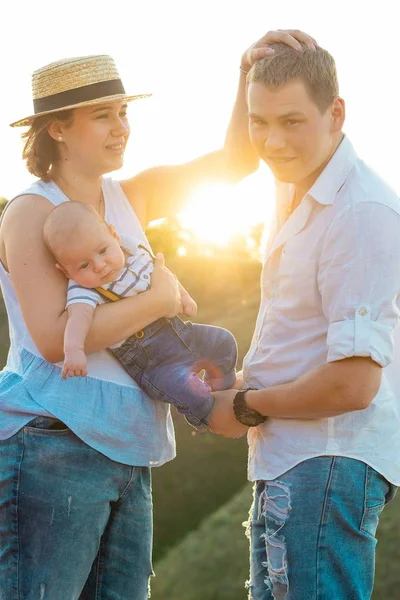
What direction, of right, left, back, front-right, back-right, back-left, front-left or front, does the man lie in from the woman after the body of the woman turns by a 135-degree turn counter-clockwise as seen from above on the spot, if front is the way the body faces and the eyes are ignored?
right

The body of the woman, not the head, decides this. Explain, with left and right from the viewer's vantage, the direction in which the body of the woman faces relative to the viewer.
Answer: facing the viewer and to the right of the viewer
